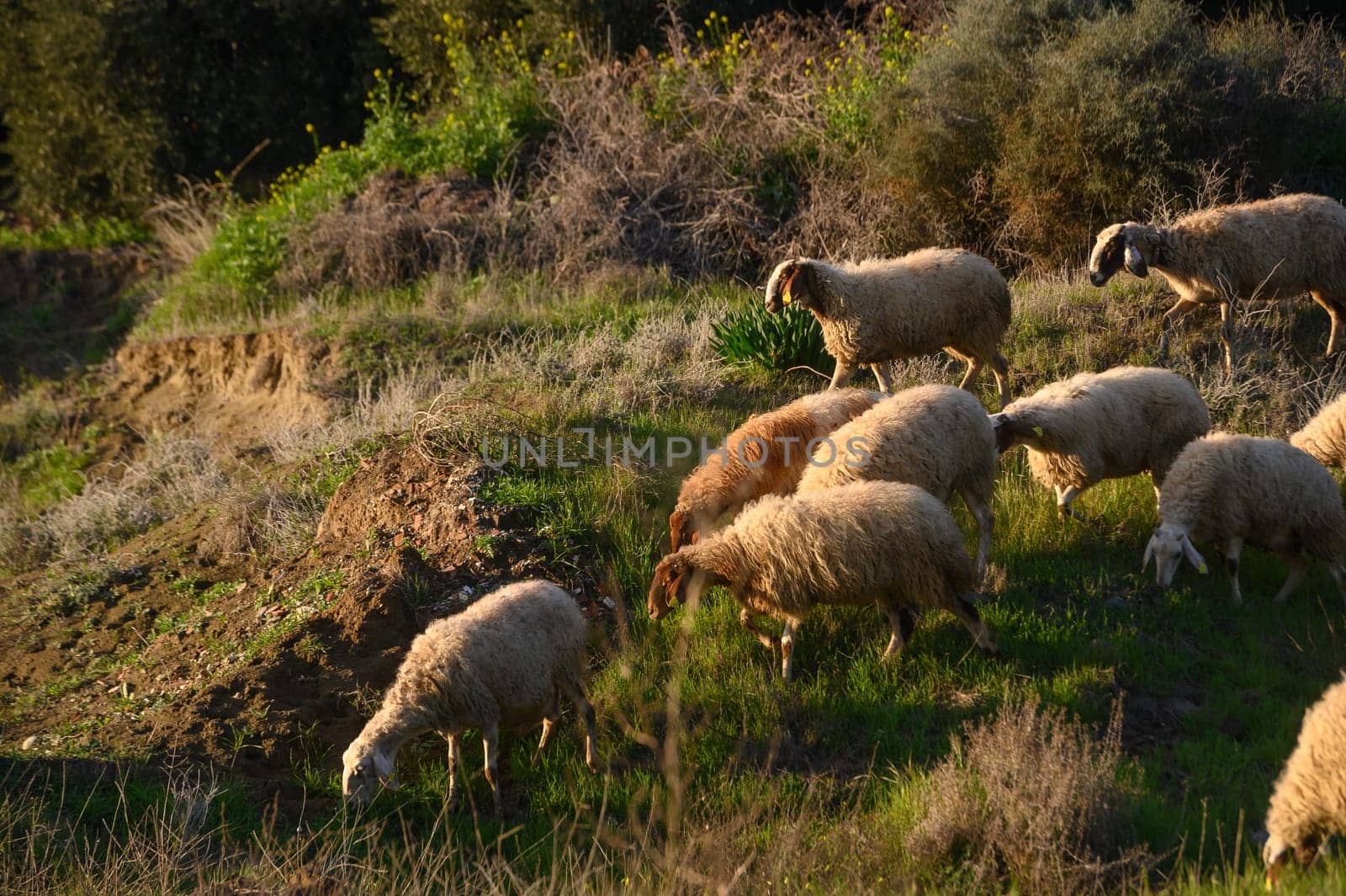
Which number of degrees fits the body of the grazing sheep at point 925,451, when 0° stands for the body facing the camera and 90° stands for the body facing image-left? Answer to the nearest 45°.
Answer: approximately 90°

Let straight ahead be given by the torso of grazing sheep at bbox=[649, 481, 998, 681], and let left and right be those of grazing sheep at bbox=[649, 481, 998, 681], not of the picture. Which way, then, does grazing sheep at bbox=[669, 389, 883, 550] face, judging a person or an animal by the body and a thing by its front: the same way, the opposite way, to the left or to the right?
the same way

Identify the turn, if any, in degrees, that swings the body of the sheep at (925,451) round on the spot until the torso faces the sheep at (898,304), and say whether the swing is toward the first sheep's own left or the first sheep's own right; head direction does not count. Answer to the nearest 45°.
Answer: approximately 90° to the first sheep's own right

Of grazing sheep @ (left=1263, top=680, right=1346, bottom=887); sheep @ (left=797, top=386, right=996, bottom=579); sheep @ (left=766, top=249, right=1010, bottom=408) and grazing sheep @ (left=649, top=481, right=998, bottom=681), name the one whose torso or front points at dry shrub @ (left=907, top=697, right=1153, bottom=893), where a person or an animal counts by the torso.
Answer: grazing sheep @ (left=1263, top=680, right=1346, bottom=887)

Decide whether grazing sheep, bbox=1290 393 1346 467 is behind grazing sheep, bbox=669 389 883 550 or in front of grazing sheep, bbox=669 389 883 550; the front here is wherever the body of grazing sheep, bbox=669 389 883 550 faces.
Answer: behind

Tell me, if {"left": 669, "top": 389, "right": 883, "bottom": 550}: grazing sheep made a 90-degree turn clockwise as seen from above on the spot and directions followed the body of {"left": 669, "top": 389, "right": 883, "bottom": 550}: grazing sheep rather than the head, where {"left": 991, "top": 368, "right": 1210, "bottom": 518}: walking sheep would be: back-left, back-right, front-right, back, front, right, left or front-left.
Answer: right

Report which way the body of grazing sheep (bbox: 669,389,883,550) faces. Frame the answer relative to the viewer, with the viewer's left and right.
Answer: facing to the left of the viewer

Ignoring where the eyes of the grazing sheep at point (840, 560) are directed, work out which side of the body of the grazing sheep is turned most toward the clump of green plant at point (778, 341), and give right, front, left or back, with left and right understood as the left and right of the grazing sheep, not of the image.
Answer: right

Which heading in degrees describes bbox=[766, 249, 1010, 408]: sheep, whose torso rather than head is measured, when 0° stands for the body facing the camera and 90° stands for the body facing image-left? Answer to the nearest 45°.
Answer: approximately 90°

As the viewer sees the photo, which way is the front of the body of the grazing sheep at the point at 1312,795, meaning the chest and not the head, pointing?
to the viewer's left

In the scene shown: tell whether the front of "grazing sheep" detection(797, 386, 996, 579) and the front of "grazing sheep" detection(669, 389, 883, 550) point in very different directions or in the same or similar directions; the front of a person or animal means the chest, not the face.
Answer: same or similar directions

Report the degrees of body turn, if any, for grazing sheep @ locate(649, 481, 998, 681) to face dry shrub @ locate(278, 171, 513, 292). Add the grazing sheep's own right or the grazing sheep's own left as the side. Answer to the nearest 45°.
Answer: approximately 45° to the grazing sheep's own right

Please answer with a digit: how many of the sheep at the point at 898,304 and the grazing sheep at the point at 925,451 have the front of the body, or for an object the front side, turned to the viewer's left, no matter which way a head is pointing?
2

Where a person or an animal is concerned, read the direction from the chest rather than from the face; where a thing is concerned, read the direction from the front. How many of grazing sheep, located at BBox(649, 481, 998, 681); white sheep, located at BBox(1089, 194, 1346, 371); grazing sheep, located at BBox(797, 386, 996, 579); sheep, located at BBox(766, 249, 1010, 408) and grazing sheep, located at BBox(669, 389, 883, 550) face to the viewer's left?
5

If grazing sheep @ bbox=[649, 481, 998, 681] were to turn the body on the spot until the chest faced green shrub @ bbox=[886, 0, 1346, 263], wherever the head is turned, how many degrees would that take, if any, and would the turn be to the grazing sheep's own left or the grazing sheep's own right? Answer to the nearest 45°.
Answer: approximately 90° to the grazing sheep's own right

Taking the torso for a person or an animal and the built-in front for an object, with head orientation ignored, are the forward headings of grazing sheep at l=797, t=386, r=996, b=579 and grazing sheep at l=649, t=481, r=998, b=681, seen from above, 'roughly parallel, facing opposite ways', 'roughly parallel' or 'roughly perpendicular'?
roughly parallel

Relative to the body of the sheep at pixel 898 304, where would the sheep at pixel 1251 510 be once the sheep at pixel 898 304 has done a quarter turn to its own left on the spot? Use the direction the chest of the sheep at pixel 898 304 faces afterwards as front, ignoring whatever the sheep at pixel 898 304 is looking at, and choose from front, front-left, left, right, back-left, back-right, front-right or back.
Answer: front-left

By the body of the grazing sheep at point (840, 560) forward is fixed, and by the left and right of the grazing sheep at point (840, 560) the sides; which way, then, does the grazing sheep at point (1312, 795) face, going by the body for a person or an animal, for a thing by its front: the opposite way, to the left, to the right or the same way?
the same way

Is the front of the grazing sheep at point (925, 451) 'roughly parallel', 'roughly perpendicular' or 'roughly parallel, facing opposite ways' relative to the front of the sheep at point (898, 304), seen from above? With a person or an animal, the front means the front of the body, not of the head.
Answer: roughly parallel
